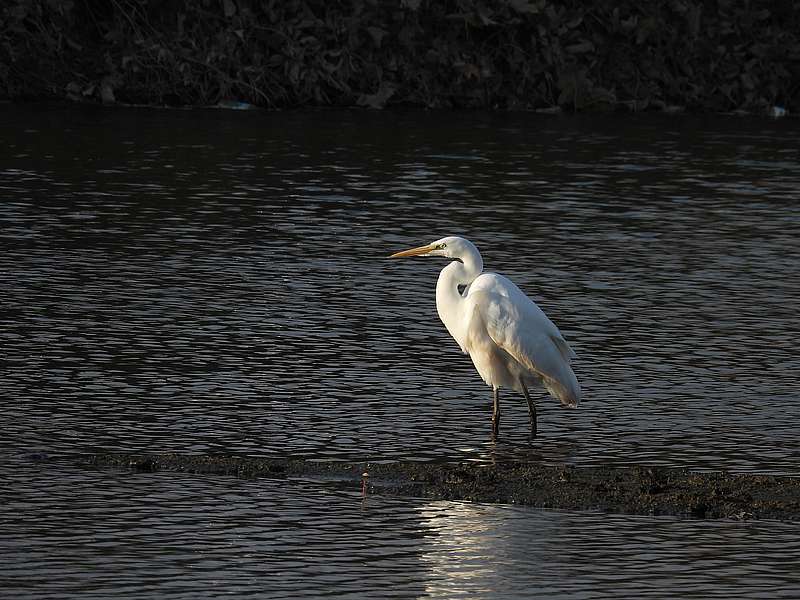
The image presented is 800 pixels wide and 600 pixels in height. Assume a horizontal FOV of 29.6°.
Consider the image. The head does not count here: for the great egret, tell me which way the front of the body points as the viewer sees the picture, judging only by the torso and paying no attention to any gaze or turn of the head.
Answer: to the viewer's left
